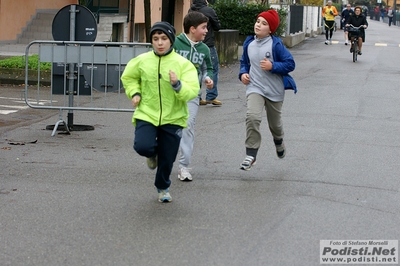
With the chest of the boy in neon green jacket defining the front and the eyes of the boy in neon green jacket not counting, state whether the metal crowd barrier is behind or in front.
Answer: behind

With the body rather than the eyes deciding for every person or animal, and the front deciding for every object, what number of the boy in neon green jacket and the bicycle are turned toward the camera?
2

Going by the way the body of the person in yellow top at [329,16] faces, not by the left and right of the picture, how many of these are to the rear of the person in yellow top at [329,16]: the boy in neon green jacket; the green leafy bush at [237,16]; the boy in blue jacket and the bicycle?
0

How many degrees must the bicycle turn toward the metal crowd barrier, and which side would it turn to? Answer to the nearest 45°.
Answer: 0° — it already faces it

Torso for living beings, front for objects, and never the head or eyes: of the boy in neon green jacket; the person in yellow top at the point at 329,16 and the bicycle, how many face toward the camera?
3

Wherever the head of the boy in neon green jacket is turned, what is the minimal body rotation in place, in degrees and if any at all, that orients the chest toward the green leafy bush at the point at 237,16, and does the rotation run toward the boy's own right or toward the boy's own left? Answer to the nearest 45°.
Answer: approximately 180°

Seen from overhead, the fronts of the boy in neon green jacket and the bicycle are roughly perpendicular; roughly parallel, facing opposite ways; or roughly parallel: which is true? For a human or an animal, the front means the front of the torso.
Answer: roughly parallel

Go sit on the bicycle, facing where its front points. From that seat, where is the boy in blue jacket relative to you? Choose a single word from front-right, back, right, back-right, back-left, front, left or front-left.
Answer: front

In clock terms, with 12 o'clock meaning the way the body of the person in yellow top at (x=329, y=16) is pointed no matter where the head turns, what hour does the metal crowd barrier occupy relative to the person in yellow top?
The metal crowd barrier is roughly at 12 o'clock from the person in yellow top.

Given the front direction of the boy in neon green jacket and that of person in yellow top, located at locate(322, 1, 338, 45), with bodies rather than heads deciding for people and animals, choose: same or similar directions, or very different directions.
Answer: same or similar directions

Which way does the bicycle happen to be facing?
toward the camera

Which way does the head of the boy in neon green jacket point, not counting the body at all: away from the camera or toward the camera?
toward the camera

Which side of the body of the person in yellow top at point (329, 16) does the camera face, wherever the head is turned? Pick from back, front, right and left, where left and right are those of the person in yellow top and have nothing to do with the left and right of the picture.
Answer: front

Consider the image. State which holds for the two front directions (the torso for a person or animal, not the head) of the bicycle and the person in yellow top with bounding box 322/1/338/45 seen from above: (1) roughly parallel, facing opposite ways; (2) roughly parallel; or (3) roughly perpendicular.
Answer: roughly parallel
